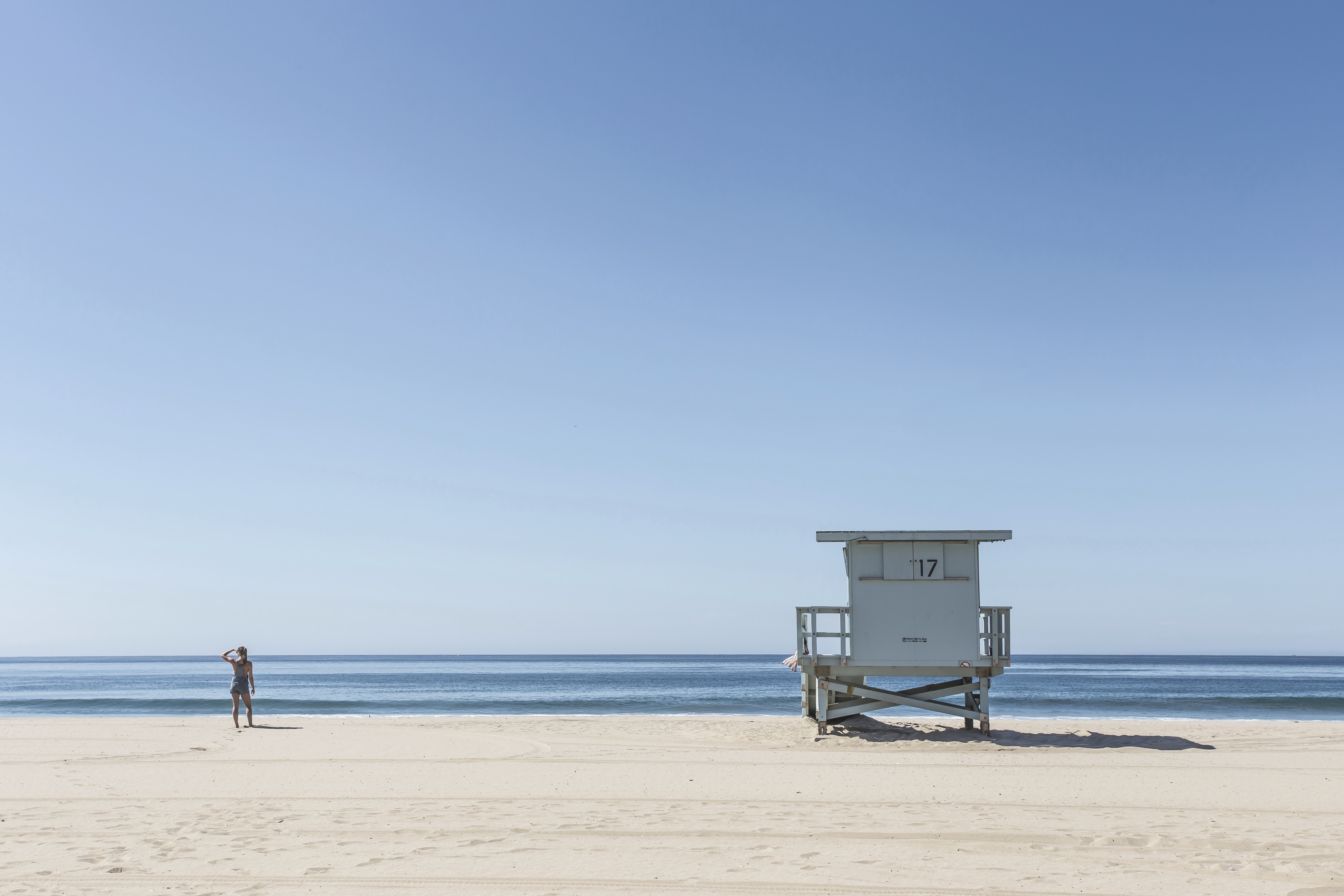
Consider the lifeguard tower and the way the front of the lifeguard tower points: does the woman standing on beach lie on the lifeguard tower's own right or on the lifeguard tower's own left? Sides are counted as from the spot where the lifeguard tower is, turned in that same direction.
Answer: on the lifeguard tower's own left

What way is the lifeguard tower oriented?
away from the camera
